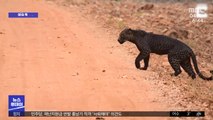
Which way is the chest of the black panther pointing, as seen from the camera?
to the viewer's left
